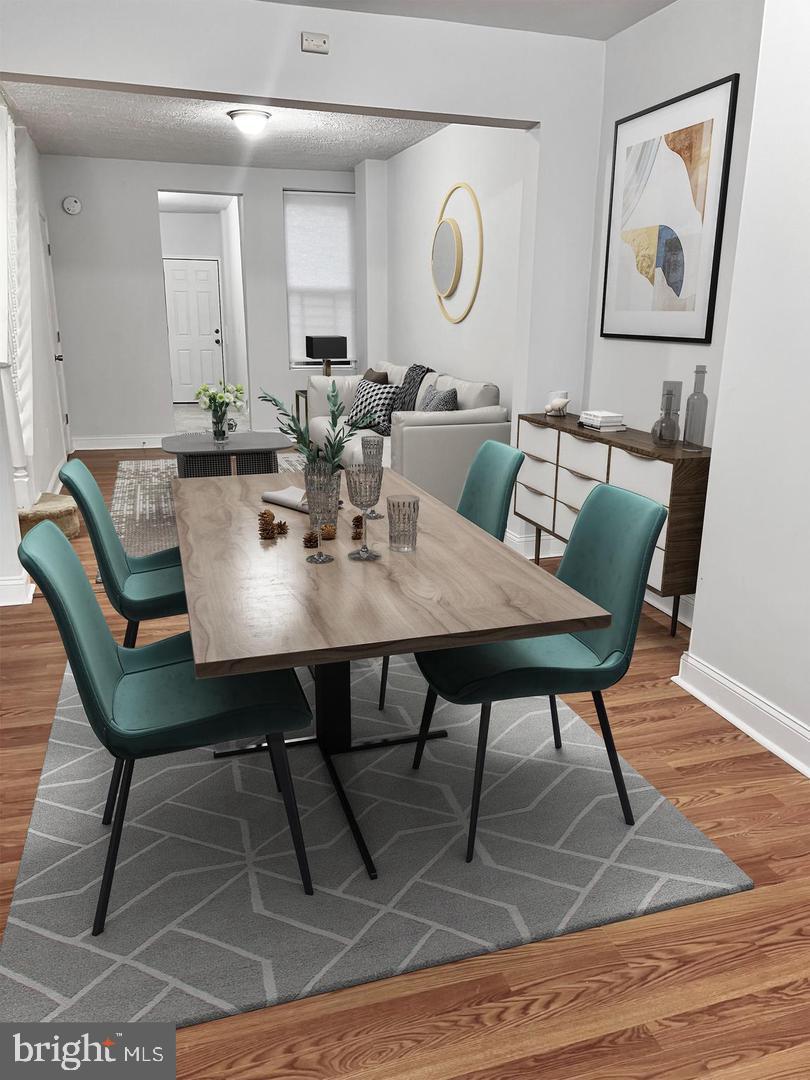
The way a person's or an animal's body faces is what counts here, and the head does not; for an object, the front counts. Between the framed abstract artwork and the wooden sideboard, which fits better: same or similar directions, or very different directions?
same or similar directions

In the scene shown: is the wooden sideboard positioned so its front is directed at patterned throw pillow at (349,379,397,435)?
no

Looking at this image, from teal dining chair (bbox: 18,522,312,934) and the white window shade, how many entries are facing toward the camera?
1

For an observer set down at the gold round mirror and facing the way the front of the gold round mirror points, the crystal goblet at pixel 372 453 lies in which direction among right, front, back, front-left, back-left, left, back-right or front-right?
front-left

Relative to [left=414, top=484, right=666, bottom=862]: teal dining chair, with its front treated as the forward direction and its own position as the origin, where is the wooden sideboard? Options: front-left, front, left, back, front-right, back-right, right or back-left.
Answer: back-right

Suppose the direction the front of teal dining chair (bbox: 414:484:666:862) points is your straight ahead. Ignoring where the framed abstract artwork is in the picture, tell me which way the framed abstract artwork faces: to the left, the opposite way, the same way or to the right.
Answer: the same way

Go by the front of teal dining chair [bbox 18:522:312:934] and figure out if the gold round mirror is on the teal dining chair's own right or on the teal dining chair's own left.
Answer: on the teal dining chair's own left

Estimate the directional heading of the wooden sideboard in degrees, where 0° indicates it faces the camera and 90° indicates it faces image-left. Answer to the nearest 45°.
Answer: approximately 45°

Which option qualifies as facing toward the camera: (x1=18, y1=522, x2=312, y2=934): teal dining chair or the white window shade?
the white window shade

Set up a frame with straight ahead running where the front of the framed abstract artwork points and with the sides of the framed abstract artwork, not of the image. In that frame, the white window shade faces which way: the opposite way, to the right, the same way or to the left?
to the left

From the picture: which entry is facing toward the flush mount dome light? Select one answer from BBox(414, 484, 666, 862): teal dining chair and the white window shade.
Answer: the white window shade

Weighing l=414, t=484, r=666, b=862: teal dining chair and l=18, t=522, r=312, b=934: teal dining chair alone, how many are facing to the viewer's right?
1

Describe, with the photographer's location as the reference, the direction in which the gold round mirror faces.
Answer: facing the viewer and to the left of the viewer

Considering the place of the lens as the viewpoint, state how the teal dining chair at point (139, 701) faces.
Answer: facing to the right of the viewer

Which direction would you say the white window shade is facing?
toward the camera

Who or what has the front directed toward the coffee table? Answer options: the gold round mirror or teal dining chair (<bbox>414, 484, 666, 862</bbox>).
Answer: the gold round mirror

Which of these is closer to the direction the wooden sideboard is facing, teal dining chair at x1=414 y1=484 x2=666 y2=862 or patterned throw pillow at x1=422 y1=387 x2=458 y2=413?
the teal dining chair

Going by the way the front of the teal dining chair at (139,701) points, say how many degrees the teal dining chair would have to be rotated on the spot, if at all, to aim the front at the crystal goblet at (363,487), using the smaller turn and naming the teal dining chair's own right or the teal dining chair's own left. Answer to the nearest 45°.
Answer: approximately 45° to the teal dining chair's own left

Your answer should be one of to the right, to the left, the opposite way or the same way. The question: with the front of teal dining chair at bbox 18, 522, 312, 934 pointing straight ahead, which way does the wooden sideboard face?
the opposite way

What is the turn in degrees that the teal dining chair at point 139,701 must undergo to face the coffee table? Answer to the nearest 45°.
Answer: approximately 90° to its left

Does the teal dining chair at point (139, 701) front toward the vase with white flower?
no

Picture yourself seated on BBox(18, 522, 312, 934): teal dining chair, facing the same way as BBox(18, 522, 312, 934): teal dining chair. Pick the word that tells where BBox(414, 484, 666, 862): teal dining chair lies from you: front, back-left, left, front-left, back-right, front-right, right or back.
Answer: front
